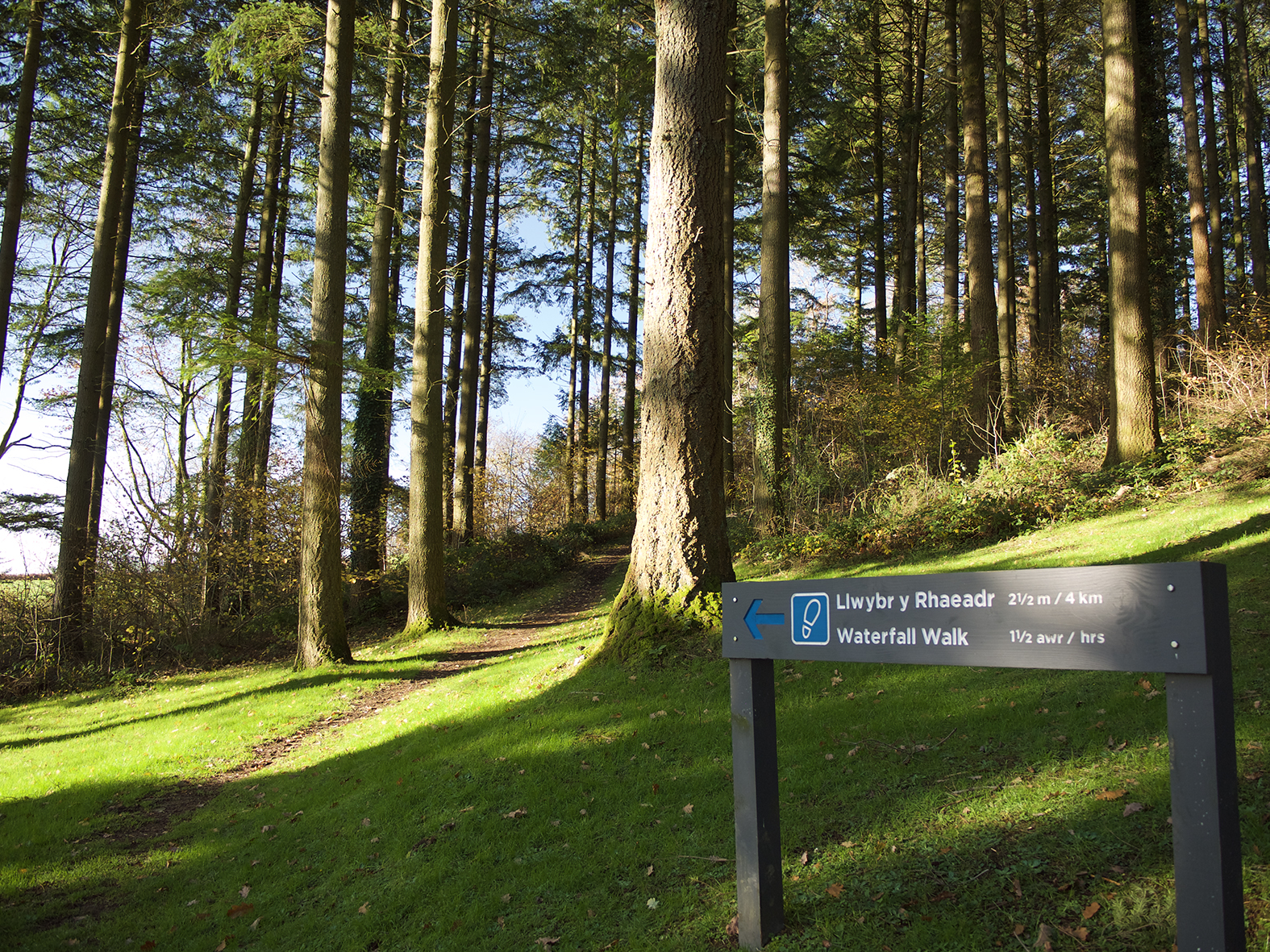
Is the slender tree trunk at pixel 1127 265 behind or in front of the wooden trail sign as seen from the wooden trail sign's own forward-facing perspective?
behind

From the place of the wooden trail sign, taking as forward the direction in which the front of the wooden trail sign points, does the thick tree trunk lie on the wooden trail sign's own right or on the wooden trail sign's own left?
on the wooden trail sign's own right

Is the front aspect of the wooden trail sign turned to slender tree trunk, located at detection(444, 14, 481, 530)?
no

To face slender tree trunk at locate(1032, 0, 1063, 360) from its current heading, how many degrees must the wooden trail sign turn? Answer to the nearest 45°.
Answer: approximately 135° to its right

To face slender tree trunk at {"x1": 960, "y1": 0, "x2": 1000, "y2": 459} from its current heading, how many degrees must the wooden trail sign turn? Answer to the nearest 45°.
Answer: approximately 135° to its right

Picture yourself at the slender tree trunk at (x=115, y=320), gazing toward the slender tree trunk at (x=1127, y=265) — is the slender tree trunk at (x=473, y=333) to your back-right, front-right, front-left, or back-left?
front-left

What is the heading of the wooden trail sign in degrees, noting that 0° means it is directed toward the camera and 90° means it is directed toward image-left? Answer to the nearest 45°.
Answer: approximately 45°

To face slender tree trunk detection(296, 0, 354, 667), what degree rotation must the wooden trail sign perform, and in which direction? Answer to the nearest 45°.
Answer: approximately 90° to its right

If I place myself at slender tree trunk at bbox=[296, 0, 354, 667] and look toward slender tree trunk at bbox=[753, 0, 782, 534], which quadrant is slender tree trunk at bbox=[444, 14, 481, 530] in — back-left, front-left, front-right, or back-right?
front-left

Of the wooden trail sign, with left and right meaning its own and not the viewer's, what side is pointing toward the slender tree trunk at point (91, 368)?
right

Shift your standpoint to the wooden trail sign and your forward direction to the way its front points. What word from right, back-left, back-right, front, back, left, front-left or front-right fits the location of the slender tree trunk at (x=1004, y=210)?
back-right

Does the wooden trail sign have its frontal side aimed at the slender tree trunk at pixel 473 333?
no
